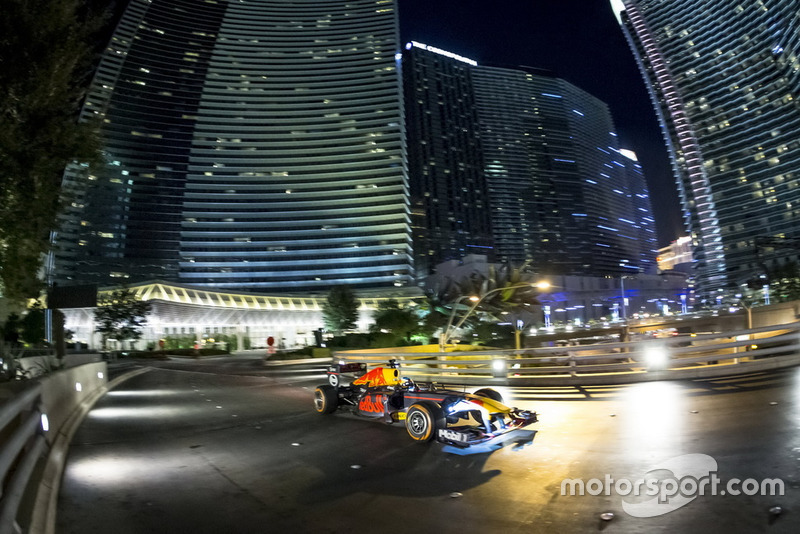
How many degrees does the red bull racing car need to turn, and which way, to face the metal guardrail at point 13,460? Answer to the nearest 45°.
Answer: approximately 90° to its right

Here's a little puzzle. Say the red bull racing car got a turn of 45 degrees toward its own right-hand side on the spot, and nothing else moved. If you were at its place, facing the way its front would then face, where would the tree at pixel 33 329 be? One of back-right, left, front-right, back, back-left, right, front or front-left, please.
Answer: back-right

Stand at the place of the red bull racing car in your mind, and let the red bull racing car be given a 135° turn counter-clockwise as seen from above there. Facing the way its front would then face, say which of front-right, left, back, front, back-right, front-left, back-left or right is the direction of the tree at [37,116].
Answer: left
